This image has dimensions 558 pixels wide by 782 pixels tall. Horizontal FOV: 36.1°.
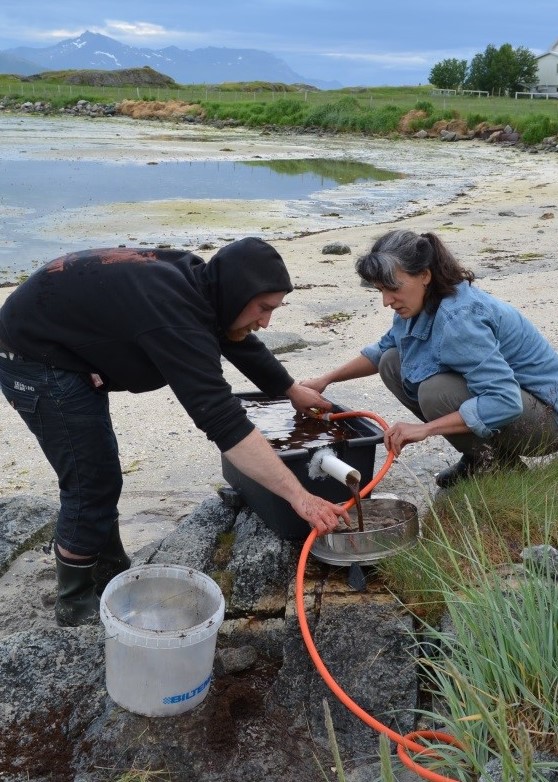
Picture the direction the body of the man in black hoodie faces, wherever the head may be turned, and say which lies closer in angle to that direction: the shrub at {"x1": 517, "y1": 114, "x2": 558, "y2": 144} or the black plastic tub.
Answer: the black plastic tub

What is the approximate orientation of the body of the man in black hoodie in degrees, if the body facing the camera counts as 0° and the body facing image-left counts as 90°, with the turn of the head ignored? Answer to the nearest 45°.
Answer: approximately 270°

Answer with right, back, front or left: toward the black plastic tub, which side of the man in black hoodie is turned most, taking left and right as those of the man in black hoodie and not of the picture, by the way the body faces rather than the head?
front

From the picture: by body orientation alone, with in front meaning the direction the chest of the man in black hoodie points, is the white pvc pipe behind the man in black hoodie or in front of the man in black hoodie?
in front

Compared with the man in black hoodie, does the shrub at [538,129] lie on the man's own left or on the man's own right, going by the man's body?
on the man's own left

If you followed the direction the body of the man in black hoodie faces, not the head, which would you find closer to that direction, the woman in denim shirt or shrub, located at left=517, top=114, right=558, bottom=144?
the woman in denim shirt

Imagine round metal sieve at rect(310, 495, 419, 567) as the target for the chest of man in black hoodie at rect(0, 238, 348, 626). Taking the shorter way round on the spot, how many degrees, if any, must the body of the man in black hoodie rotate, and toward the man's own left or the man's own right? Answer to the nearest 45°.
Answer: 0° — they already face it

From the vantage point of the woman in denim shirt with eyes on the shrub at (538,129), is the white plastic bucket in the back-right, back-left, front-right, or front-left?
back-left

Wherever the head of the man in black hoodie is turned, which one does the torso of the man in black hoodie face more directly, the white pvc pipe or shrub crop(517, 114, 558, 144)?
the white pvc pipe

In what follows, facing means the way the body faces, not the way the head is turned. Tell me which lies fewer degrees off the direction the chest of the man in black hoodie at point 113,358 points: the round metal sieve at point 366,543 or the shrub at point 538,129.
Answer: the round metal sieve

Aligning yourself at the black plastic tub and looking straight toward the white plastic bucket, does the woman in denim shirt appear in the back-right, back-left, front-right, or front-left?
back-left
